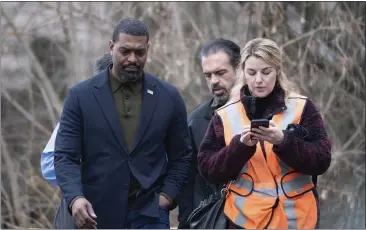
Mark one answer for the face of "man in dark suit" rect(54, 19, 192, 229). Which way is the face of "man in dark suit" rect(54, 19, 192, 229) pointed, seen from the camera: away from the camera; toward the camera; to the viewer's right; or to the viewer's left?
toward the camera

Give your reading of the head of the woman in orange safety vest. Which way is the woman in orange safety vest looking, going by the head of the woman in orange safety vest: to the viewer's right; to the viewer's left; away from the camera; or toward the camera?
toward the camera

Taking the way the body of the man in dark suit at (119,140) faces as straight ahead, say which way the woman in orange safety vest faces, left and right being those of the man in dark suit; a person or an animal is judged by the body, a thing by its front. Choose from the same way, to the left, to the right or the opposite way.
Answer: the same way

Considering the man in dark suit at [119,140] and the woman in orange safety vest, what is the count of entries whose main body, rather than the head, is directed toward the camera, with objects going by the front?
2

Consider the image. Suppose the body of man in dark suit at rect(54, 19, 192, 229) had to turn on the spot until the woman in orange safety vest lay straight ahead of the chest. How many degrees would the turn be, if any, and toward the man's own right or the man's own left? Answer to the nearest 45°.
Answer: approximately 45° to the man's own left

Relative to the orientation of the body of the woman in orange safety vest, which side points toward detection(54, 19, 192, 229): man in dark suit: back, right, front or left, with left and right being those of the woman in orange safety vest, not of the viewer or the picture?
right

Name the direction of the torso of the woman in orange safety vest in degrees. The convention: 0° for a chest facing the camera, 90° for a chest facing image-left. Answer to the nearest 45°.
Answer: approximately 0°

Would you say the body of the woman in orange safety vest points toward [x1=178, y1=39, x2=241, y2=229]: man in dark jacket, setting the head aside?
no

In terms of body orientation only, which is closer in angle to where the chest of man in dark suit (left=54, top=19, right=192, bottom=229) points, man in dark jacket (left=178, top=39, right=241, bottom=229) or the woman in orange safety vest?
the woman in orange safety vest

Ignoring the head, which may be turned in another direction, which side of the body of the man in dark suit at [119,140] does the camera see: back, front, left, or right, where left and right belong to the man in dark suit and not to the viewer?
front
